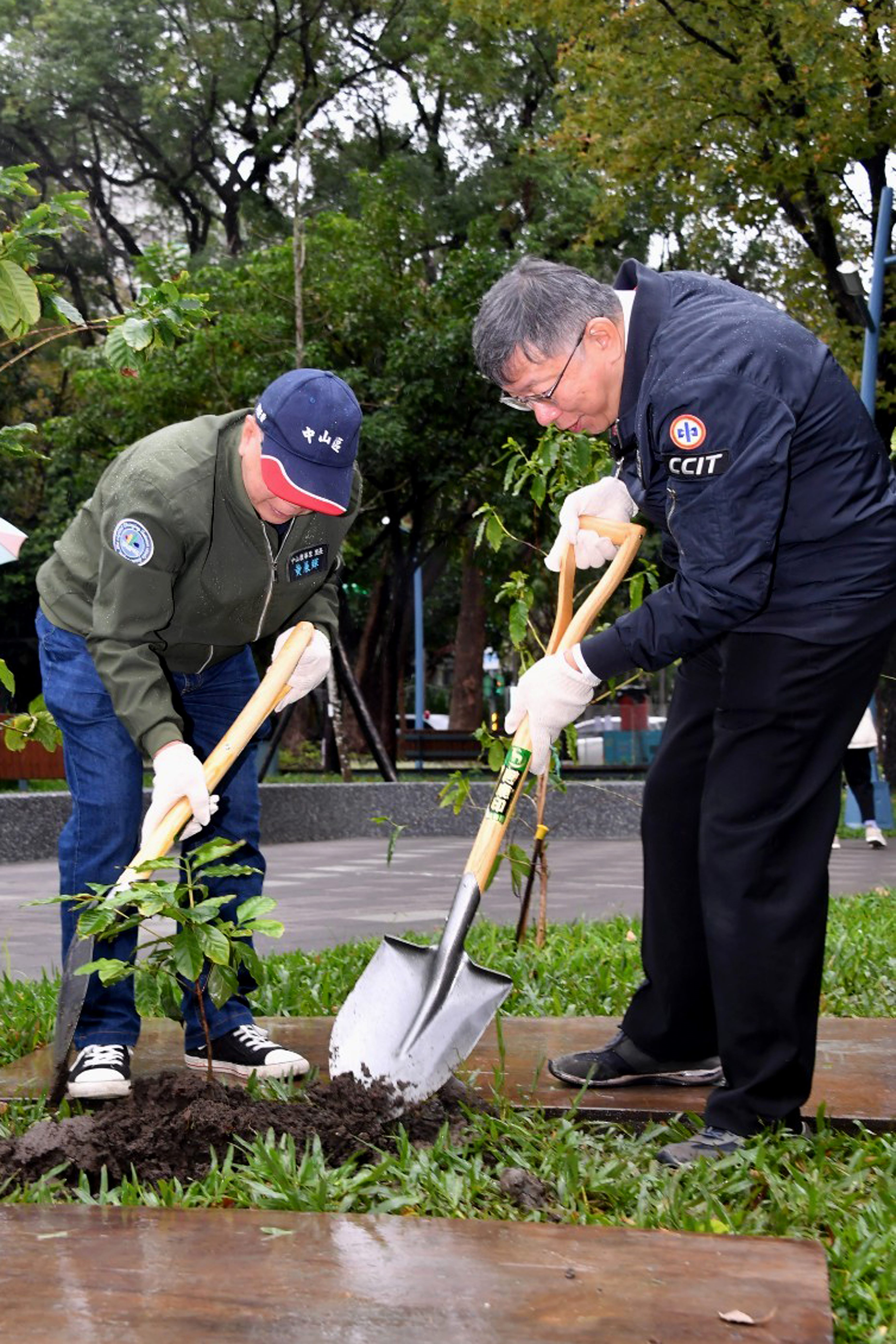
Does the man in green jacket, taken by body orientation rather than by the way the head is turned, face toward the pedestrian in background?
no

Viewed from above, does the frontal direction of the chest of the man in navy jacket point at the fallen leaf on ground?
no

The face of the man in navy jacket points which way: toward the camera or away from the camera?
toward the camera

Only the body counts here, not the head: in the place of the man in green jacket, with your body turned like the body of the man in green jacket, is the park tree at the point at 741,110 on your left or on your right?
on your left

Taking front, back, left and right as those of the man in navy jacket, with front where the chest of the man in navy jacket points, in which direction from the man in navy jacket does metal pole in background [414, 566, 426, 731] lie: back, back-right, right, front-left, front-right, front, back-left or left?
right

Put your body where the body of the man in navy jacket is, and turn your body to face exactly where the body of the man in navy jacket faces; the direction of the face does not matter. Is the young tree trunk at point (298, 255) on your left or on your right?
on your right

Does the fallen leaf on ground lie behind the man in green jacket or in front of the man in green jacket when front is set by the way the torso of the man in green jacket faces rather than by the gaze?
in front

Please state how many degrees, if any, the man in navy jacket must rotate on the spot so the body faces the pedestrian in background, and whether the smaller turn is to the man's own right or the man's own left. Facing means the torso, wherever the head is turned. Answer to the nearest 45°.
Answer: approximately 90° to the man's own right

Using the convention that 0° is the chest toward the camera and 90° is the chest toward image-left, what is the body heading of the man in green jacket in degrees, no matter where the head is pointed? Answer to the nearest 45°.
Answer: approximately 315°

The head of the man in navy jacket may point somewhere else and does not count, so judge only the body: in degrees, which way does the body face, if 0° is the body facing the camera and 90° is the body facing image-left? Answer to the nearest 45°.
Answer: approximately 90°

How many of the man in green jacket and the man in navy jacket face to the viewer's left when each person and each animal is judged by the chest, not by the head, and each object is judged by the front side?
1

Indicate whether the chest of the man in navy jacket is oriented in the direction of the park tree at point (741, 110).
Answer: no

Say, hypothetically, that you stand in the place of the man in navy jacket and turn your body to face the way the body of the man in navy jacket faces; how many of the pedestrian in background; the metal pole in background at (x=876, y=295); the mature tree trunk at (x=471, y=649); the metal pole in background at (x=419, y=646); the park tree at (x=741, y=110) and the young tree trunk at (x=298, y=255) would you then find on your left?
0

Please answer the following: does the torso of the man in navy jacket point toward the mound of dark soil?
yes
